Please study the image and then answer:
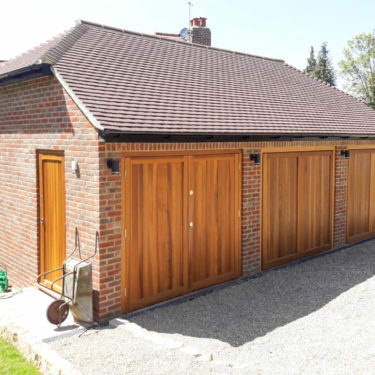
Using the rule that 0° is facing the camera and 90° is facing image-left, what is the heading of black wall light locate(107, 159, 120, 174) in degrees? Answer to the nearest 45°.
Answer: approximately 315°

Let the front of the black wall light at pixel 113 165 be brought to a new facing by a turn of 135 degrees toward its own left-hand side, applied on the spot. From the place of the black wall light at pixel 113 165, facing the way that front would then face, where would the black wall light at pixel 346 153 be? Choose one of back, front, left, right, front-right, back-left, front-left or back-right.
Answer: front-right

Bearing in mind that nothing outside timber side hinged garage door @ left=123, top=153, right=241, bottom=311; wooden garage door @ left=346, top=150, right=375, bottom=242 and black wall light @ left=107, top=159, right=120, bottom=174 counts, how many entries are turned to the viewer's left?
0

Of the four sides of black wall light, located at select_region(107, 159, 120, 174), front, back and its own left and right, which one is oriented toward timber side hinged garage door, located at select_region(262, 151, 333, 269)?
left

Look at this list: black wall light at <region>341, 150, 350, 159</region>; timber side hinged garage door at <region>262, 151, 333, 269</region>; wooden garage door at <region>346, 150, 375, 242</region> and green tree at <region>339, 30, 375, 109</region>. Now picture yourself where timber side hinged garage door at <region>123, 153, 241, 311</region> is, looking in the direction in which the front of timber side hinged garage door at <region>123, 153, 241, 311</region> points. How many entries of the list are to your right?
0

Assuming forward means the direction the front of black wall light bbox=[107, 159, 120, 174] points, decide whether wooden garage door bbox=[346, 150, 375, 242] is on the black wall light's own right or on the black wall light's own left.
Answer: on the black wall light's own left

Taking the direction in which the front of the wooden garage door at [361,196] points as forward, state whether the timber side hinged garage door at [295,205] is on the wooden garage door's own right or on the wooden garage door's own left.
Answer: on the wooden garage door's own right

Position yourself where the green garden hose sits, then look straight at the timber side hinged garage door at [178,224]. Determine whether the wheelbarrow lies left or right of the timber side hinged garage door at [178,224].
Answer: right

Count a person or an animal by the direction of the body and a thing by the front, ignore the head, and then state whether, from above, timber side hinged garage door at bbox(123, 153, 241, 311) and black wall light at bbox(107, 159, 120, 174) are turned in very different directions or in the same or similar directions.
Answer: same or similar directions

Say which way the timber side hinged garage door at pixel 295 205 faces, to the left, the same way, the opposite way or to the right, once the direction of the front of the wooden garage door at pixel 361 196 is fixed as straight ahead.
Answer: the same way

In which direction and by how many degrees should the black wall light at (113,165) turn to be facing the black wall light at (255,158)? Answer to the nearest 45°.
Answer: approximately 90° to its left

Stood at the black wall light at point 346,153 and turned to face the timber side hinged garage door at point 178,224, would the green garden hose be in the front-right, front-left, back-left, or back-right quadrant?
front-right

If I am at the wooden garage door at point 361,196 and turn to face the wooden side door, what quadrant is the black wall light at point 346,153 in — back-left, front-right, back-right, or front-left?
front-left

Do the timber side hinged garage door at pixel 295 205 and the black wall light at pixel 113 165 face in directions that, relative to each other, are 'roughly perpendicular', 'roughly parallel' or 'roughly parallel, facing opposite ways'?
roughly parallel

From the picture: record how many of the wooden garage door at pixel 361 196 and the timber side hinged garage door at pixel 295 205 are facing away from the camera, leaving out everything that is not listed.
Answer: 0

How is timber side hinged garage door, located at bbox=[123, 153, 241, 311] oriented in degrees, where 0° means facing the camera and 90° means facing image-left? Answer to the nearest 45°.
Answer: approximately 315°

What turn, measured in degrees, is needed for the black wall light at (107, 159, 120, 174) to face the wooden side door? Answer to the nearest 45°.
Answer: approximately 180°

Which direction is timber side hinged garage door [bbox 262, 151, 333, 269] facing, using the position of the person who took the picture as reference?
facing the viewer and to the right of the viewer

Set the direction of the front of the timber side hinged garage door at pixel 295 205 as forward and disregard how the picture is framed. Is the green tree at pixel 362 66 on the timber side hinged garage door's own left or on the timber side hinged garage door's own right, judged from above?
on the timber side hinged garage door's own left

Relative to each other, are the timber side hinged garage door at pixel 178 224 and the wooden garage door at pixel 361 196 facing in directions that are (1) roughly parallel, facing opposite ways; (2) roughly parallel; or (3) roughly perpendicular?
roughly parallel

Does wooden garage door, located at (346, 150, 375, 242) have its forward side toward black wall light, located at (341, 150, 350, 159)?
no
